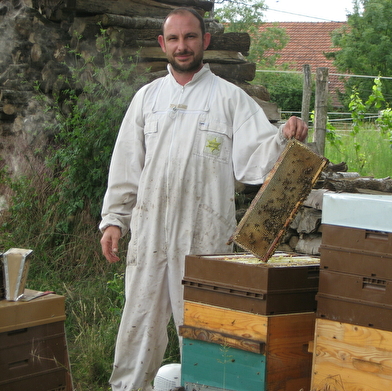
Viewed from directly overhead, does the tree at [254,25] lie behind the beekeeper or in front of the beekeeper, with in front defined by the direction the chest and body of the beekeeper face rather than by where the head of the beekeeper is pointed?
behind

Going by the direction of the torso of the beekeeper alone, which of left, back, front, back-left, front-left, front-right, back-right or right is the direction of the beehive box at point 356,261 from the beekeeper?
front-left

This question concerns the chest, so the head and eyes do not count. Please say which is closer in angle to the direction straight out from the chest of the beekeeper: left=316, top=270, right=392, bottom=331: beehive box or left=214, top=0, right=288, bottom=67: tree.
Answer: the beehive box

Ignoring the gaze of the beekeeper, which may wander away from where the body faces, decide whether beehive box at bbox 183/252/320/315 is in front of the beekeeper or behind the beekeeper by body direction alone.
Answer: in front

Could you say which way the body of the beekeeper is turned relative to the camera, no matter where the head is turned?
toward the camera

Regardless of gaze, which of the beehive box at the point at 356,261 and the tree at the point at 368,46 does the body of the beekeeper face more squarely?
the beehive box

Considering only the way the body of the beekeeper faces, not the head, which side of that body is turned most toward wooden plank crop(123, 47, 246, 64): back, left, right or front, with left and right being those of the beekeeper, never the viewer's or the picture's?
back

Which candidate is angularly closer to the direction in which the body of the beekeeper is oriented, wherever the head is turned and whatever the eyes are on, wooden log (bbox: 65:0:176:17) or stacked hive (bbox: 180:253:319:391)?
the stacked hive

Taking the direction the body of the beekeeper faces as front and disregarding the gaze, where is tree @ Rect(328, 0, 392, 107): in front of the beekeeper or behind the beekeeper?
behind
